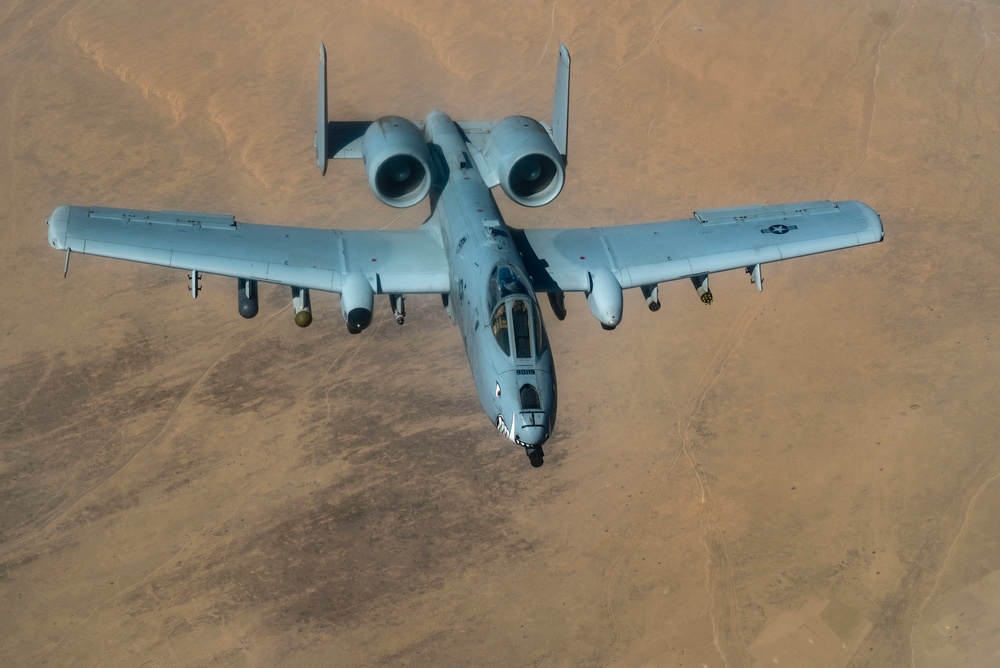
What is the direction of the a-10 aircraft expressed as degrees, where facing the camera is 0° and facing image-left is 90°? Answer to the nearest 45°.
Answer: approximately 0°
